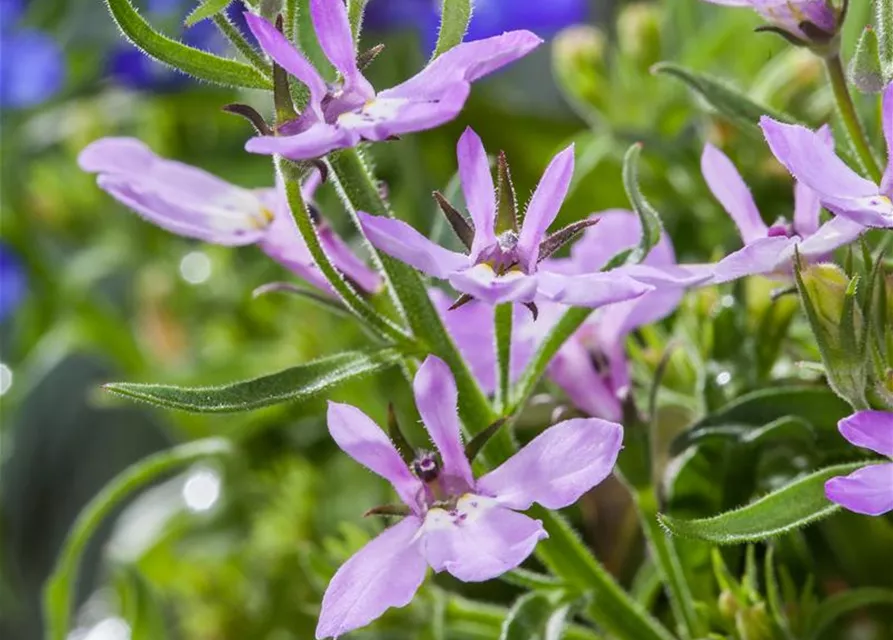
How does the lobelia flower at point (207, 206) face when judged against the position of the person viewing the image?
facing the viewer and to the left of the viewer

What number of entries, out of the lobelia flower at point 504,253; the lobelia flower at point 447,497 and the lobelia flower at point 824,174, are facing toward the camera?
3

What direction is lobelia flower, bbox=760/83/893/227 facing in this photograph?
toward the camera

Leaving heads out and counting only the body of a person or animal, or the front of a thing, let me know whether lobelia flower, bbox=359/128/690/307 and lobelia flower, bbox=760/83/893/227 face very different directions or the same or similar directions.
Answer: same or similar directions

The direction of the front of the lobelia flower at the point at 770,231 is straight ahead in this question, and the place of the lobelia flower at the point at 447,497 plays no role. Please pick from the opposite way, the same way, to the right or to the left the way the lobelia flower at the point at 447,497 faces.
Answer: the same way

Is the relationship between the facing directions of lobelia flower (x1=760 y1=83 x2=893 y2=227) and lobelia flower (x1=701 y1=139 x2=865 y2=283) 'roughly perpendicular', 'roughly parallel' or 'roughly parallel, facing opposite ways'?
roughly parallel

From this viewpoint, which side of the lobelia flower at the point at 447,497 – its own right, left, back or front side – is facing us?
front

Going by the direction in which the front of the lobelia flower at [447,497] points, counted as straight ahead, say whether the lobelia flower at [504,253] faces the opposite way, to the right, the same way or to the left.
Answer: the same way

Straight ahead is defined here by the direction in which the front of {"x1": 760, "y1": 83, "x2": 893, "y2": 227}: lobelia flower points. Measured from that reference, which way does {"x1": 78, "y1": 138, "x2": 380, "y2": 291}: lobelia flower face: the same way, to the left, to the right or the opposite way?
the same way
